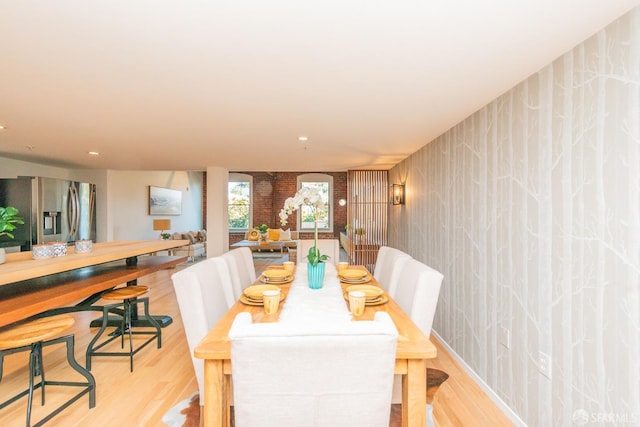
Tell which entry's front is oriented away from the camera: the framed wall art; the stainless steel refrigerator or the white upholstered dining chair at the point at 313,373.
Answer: the white upholstered dining chair

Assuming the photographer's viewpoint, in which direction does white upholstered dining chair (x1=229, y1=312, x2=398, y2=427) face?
facing away from the viewer

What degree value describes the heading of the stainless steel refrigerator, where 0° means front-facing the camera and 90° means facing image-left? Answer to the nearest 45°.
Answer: approximately 315°

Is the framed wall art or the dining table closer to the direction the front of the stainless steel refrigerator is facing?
the dining table

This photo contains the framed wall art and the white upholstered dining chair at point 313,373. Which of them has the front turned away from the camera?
the white upholstered dining chair

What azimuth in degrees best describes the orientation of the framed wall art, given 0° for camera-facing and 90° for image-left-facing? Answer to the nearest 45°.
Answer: approximately 315°

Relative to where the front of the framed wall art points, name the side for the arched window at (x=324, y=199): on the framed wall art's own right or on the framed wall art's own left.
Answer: on the framed wall art's own left

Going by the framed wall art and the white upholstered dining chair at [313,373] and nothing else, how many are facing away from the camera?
1
